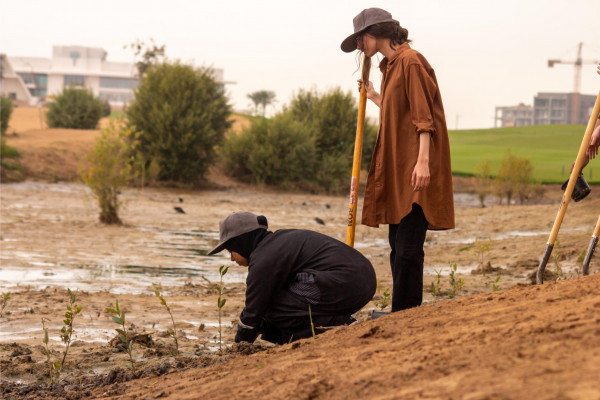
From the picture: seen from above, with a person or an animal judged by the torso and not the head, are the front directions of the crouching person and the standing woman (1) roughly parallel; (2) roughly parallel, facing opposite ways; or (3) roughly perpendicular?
roughly parallel

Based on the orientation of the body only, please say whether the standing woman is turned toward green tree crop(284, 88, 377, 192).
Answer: no

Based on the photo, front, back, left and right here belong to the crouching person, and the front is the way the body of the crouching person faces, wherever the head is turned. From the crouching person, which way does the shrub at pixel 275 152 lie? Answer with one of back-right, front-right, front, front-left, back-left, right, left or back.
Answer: right

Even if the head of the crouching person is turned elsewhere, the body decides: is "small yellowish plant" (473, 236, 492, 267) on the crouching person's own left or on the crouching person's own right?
on the crouching person's own right

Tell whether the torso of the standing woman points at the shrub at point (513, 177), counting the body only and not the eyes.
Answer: no

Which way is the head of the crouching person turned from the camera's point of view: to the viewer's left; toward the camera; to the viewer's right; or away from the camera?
to the viewer's left

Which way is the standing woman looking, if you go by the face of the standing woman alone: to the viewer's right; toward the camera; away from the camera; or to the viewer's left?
to the viewer's left

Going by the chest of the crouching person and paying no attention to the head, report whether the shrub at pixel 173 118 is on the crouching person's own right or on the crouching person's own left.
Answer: on the crouching person's own right

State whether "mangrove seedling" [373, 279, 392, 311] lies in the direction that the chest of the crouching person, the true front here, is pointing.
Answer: no

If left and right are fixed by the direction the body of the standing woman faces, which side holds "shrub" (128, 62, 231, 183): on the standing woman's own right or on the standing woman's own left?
on the standing woman's own right

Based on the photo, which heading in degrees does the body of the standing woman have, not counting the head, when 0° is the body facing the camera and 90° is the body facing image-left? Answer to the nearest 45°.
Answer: approximately 90°

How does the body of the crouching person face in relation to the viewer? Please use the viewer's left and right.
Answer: facing to the left of the viewer

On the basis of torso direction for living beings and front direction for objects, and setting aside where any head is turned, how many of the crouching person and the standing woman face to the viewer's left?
2

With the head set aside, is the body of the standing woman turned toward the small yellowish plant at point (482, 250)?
no
